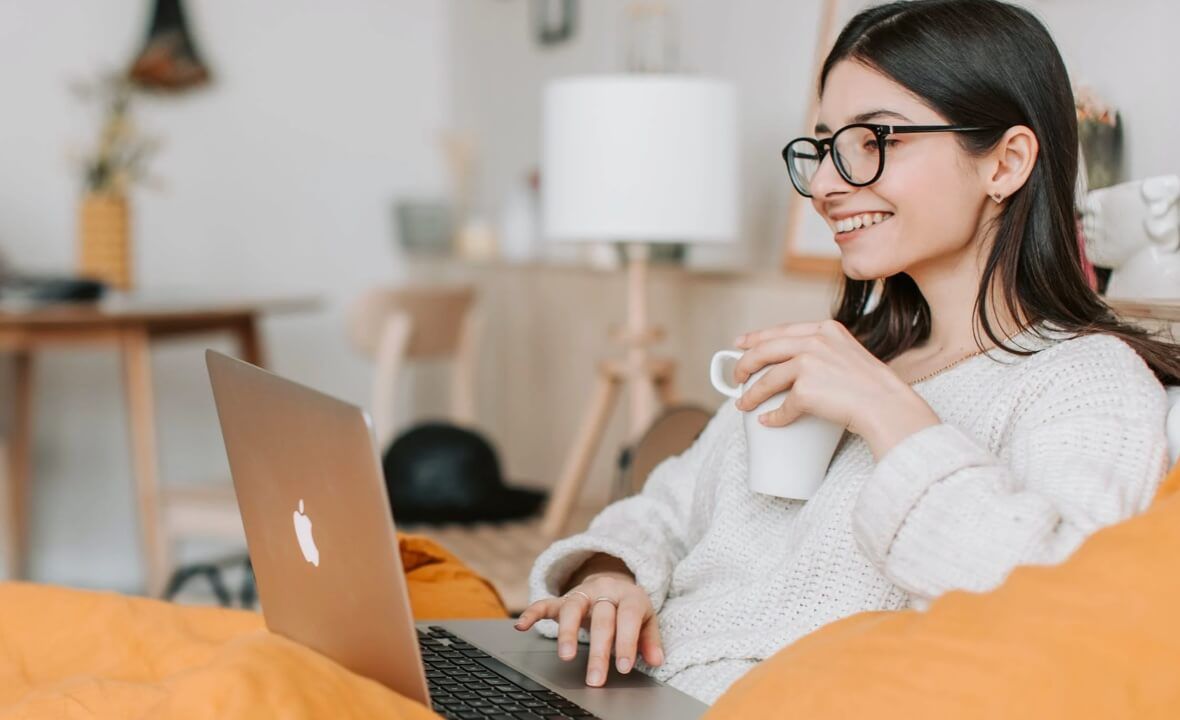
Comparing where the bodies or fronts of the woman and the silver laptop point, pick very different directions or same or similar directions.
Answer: very different directions

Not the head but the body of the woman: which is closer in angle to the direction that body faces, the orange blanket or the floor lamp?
the orange blanket

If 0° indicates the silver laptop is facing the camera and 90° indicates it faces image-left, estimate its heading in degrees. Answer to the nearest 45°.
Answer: approximately 225°

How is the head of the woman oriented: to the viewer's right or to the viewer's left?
to the viewer's left

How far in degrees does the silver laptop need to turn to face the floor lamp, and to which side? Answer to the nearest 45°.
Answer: approximately 45° to its left
